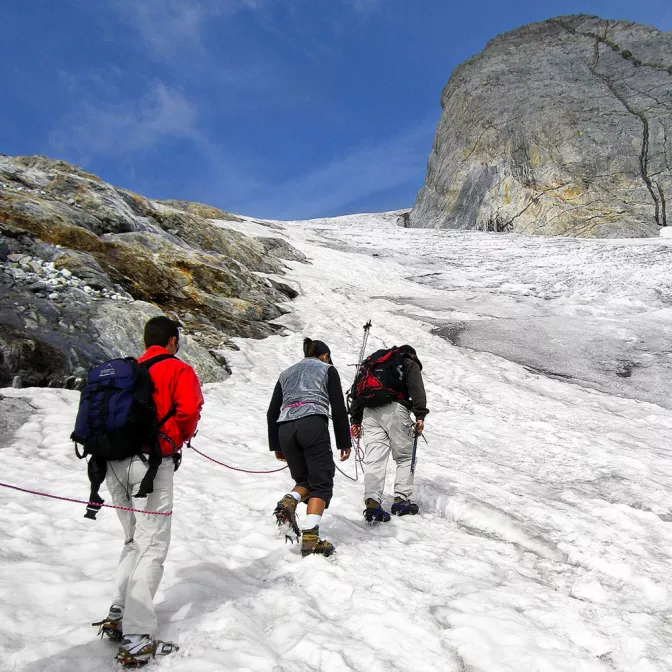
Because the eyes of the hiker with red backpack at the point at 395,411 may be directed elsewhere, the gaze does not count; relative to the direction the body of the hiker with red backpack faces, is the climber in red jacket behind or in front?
behind

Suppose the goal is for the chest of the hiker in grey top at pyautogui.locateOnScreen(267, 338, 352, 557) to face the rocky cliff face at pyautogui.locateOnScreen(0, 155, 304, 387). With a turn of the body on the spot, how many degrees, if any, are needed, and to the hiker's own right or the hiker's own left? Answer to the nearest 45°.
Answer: approximately 90° to the hiker's own left

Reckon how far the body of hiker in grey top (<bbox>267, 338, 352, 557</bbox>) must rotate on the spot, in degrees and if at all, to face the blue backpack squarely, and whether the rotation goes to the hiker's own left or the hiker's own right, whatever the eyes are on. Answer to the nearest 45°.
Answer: approximately 180°

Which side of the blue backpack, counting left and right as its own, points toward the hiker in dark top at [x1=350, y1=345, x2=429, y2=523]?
back

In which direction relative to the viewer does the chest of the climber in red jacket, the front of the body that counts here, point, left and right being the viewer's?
facing away from the viewer and to the right of the viewer

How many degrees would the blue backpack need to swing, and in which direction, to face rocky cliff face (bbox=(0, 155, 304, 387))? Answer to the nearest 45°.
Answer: approximately 135° to its right

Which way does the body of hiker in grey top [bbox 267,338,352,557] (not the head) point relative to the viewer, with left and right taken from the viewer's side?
facing away from the viewer and to the right of the viewer

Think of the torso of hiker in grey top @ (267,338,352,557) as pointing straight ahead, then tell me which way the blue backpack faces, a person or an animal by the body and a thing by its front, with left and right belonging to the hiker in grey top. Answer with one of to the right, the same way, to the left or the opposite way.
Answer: the opposite way

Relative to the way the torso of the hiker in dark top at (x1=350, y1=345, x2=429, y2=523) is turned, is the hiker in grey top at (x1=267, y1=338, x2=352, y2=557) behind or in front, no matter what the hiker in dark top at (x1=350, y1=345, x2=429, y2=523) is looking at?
behind

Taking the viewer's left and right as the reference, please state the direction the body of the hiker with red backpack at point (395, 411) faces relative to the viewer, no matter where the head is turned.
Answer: facing away from the viewer and to the right of the viewer
